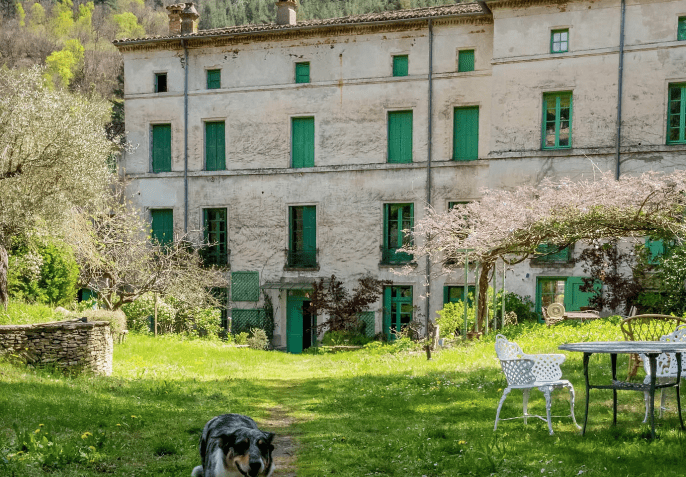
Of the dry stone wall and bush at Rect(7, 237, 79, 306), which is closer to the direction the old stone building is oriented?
the dry stone wall

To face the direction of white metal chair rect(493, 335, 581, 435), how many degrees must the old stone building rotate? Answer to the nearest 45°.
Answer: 0° — it already faces it

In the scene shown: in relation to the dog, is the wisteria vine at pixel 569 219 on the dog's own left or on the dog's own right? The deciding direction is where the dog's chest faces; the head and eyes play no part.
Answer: on the dog's own left

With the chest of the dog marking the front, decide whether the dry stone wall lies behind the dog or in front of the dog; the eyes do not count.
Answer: behind

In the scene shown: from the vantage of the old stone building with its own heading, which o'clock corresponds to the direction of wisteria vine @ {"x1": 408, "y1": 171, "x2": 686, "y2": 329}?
The wisteria vine is roughly at 11 o'clock from the old stone building.

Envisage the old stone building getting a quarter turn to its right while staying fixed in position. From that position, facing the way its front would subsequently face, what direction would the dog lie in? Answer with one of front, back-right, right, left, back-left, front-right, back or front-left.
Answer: left

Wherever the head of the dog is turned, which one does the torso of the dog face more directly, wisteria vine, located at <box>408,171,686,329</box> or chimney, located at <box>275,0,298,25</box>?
the wisteria vine

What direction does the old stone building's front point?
toward the camera

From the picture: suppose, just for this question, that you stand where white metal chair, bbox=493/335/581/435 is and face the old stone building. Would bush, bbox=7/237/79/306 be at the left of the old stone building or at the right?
left

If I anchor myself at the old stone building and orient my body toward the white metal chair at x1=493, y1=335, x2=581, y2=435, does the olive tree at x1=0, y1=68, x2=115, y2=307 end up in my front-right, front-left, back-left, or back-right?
front-right

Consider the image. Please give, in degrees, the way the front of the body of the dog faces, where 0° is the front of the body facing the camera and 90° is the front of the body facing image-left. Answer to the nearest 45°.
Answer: approximately 315°

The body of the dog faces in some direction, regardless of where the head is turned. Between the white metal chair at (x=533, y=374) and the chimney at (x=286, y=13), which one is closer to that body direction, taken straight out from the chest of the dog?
the white metal chair

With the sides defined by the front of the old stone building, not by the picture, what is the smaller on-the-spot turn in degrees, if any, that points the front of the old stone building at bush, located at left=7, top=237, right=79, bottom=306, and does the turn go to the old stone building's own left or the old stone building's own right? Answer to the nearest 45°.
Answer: approximately 45° to the old stone building's own right
